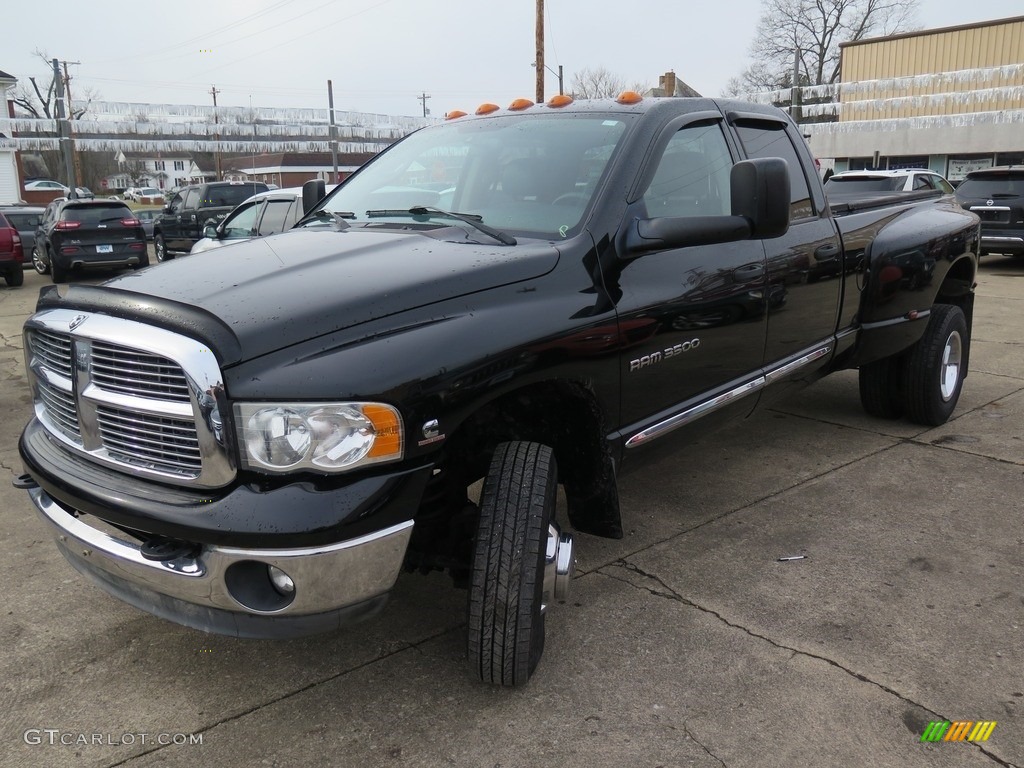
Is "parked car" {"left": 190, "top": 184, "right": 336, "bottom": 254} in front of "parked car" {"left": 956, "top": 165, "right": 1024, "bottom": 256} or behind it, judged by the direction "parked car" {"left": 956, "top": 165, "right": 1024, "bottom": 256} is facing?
behind

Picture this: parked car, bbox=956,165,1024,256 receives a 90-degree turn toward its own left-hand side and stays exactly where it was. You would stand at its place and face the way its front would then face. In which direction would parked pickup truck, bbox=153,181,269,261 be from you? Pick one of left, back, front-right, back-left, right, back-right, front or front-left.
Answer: front

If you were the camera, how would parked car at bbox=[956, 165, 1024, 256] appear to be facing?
facing away from the viewer

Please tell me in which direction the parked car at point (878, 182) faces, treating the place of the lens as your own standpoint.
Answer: facing away from the viewer and to the right of the viewer

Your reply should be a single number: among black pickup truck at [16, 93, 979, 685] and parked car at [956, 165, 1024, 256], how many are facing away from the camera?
1

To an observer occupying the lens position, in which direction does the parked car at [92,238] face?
facing away from the viewer and to the left of the viewer

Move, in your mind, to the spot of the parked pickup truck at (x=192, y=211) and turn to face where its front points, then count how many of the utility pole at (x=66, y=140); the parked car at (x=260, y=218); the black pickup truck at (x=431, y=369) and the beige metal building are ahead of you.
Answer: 1

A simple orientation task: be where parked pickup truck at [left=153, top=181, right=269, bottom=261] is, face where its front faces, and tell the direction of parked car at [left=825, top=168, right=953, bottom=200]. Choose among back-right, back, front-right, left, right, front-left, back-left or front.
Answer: back

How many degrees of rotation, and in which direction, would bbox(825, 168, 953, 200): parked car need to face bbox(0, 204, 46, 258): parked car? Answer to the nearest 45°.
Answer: approximately 135° to its left

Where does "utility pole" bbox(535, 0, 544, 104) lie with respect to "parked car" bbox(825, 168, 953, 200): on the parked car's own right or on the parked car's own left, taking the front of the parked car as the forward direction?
on the parked car's own left

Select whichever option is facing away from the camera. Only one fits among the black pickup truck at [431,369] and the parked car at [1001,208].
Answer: the parked car

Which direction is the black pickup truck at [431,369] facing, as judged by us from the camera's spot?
facing the viewer and to the left of the viewer
